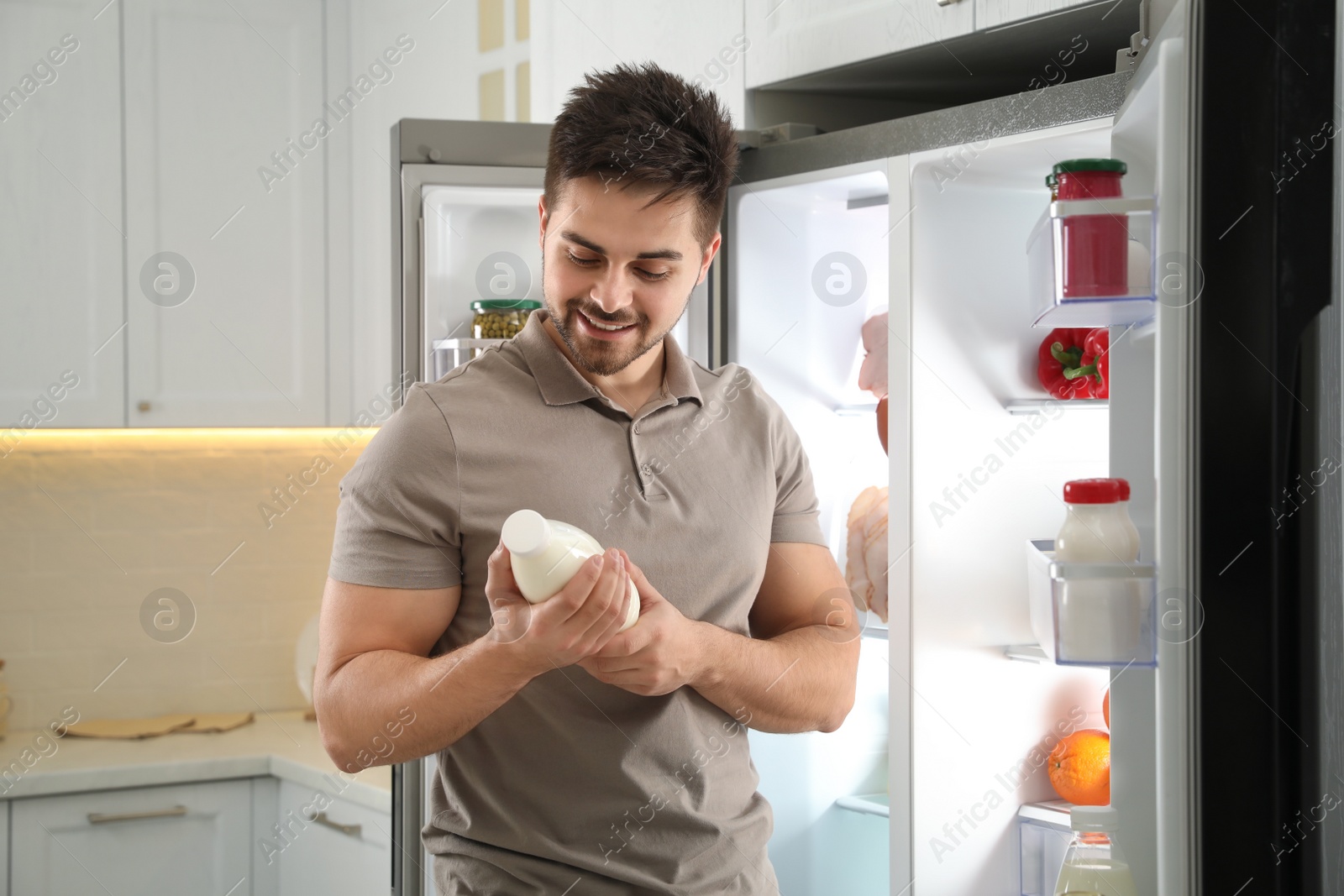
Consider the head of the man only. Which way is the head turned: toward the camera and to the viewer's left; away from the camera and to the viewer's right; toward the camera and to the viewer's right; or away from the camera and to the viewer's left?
toward the camera and to the viewer's left

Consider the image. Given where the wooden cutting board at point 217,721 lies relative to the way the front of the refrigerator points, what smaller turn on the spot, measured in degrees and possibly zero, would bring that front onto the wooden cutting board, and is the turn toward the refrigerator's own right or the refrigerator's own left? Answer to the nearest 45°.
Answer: approximately 90° to the refrigerator's own right

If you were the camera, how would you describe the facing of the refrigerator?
facing the viewer and to the left of the viewer
